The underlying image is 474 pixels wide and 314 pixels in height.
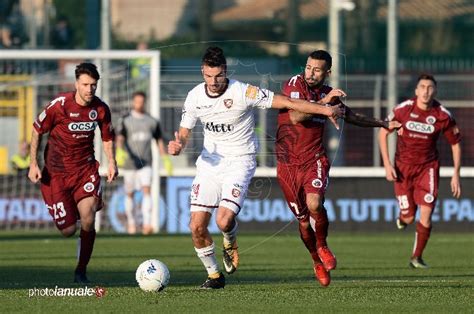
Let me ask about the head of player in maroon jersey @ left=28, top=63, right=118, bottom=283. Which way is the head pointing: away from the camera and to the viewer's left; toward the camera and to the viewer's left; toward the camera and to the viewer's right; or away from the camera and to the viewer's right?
toward the camera and to the viewer's right

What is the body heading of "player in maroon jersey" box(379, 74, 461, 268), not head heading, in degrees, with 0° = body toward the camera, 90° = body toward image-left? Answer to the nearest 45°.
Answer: approximately 0°

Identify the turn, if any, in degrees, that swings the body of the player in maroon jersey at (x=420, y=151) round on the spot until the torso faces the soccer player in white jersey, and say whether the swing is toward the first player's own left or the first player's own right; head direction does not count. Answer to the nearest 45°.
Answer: approximately 45° to the first player's own right

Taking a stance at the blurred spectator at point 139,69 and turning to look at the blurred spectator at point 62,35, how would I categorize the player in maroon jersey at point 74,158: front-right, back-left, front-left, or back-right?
back-left

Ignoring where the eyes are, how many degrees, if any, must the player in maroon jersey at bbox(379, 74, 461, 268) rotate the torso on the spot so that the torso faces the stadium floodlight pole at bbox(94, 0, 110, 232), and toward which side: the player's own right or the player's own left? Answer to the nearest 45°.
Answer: approximately 135° to the player's own right

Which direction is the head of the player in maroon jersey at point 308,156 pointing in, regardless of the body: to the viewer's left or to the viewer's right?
to the viewer's left

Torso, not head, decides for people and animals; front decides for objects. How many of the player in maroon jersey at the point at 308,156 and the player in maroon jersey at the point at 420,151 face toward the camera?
2

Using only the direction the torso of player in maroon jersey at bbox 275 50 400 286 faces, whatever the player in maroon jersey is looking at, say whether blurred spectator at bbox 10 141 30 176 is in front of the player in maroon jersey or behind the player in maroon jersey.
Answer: behind

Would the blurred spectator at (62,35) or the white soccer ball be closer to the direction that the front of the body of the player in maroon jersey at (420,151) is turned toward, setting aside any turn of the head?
the white soccer ball

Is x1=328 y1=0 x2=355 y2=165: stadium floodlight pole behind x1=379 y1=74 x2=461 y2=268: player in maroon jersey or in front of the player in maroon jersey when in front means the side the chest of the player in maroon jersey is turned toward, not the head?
behind

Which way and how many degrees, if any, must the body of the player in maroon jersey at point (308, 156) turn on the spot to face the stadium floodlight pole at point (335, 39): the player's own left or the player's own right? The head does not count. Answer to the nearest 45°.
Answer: approximately 180°

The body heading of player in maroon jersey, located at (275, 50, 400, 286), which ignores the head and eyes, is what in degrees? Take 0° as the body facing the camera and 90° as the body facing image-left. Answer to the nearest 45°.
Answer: approximately 0°
